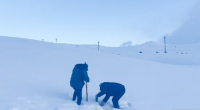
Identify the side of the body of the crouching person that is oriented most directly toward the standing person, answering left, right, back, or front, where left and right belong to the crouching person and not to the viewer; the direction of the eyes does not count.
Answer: front

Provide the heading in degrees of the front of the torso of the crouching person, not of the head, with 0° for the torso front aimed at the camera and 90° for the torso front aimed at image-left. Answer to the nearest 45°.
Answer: approximately 90°
